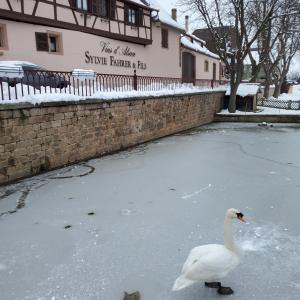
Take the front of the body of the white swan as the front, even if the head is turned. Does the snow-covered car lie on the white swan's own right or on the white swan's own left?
on the white swan's own left

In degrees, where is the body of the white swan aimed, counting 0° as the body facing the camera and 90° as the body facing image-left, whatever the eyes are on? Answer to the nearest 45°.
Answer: approximately 270°

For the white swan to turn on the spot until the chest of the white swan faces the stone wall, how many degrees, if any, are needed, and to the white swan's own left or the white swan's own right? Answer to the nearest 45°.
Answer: approximately 135° to the white swan's own left

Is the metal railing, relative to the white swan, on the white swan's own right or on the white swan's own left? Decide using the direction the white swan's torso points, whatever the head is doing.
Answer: on the white swan's own left
